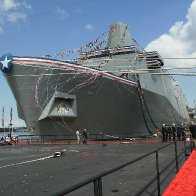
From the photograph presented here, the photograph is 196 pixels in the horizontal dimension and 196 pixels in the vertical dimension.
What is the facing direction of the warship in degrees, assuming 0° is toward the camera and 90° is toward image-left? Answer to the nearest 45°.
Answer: approximately 45°
